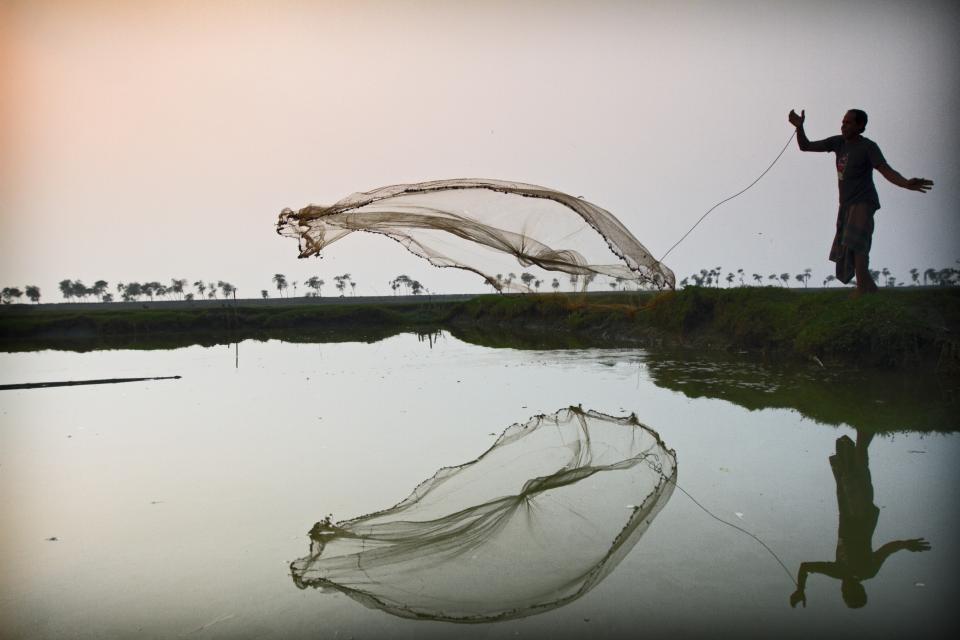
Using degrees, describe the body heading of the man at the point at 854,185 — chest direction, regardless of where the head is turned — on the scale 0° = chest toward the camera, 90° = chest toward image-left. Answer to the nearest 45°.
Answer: approximately 45°

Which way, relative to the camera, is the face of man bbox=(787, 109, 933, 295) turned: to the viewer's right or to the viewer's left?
to the viewer's left

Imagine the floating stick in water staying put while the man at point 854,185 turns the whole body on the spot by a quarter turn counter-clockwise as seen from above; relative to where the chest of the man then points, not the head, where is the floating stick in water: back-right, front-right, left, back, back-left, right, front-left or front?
back-right
